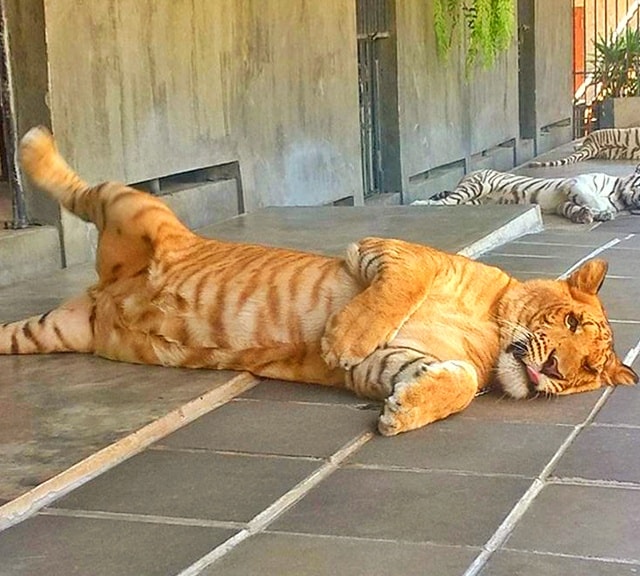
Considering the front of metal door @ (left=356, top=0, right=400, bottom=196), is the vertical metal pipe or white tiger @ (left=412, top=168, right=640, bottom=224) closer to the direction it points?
the white tiger

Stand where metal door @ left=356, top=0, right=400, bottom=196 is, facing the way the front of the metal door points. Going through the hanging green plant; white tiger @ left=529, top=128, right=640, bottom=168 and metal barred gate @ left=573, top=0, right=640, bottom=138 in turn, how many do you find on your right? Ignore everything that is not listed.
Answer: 0

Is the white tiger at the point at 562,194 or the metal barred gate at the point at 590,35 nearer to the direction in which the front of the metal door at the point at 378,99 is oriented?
the white tiger

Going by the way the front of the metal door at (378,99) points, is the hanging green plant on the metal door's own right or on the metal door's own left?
on the metal door's own left

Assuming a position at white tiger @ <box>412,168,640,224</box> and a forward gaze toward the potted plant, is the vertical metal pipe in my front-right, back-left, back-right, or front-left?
back-left

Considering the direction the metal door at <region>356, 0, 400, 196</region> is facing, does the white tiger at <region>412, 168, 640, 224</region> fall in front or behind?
in front

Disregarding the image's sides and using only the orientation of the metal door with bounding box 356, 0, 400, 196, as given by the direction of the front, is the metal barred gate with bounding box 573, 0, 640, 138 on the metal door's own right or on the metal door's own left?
on the metal door's own left

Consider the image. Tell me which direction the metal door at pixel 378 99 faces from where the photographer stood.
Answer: facing the viewer and to the right of the viewer

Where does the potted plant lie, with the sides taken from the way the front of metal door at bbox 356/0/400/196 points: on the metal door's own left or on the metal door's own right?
on the metal door's own left

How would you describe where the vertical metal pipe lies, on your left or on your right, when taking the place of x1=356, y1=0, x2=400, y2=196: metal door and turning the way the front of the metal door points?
on your right

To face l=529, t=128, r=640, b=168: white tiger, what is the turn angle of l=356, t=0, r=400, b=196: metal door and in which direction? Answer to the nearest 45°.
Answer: approximately 90° to its left

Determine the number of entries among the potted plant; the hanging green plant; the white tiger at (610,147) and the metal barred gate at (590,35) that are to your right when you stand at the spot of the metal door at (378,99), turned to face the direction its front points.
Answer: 0
